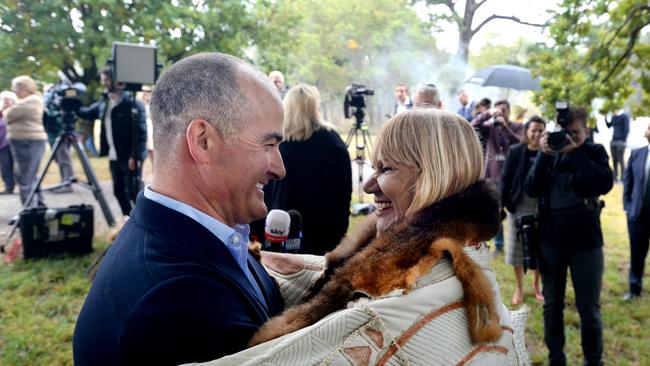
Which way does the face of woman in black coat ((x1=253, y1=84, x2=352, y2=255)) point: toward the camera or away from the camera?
away from the camera

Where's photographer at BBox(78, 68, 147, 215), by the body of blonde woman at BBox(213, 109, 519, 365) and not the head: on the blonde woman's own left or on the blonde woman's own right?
on the blonde woman's own right

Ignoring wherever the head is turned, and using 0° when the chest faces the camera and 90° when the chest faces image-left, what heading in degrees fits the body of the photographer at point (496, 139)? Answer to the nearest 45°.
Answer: approximately 0°

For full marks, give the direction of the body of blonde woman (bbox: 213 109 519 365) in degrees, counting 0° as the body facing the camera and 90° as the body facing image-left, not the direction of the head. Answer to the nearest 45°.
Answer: approximately 90°

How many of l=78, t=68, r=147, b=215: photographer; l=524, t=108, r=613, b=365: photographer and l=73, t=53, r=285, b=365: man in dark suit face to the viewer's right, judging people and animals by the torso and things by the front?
1

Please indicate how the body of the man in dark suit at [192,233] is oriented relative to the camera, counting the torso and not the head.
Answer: to the viewer's right

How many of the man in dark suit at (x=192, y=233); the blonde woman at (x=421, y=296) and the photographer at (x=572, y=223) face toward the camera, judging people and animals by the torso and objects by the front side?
1

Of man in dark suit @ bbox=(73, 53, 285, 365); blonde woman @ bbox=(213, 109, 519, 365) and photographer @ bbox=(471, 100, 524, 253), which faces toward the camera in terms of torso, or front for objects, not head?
the photographer

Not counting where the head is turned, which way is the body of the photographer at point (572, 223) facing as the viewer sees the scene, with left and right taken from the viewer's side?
facing the viewer

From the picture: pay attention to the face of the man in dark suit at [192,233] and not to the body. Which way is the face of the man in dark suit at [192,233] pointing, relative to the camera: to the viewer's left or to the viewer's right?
to the viewer's right
